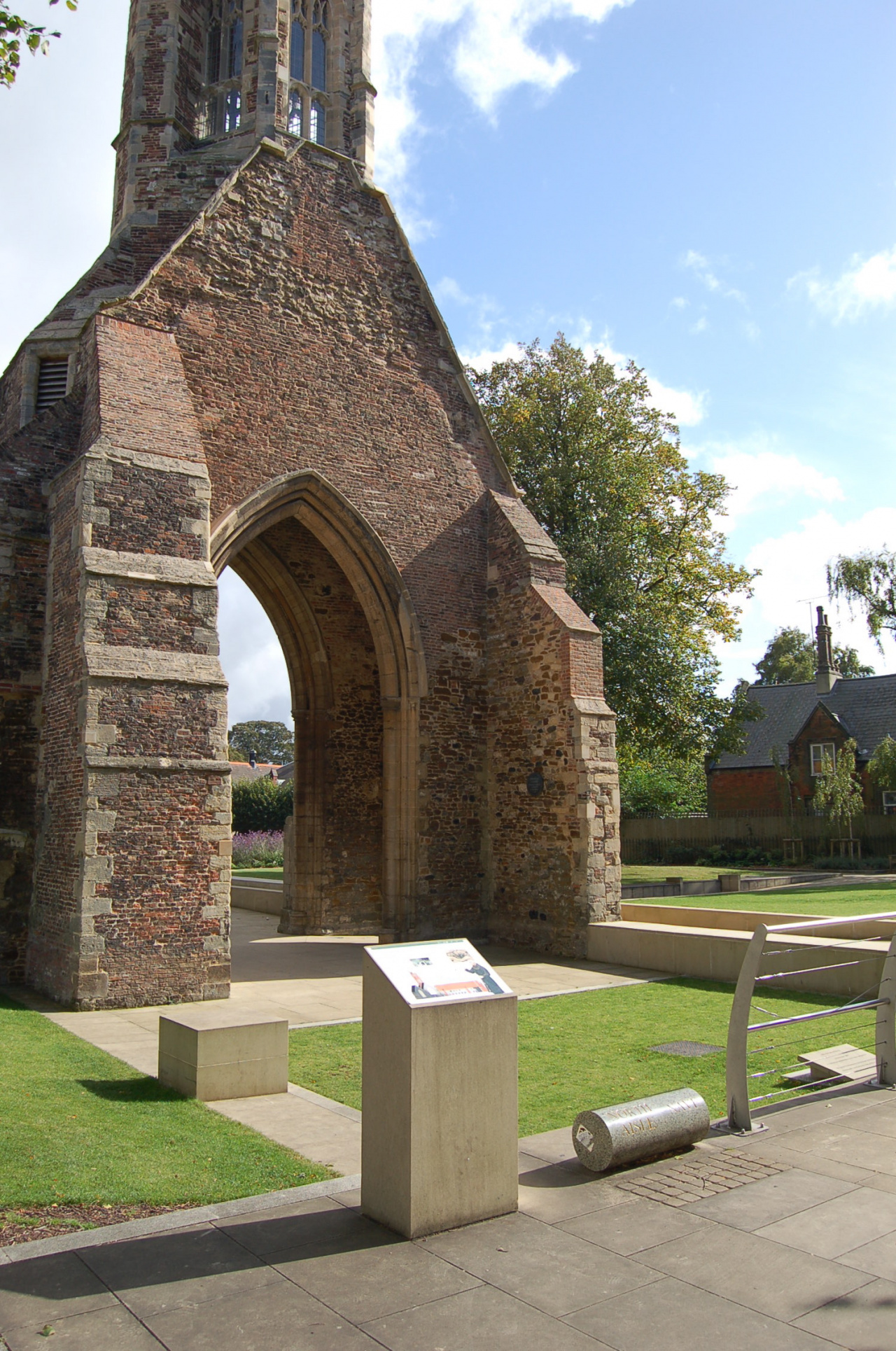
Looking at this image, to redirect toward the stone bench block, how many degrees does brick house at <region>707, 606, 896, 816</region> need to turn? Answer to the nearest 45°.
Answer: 0° — it already faces it

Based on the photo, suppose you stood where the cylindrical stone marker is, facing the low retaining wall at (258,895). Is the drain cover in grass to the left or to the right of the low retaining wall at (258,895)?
right

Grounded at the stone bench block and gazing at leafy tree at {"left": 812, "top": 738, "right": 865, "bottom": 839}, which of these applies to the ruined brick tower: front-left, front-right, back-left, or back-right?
front-left

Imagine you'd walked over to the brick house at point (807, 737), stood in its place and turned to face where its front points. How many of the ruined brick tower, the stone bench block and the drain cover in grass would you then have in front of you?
3

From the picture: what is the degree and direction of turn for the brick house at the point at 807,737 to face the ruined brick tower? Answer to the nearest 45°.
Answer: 0° — it already faces it

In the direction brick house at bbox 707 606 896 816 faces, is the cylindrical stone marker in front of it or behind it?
in front

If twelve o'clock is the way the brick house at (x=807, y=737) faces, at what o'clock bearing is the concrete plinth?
The concrete plinth is roughly at 12 o'clock from the brick house.

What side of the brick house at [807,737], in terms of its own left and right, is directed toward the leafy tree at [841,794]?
front

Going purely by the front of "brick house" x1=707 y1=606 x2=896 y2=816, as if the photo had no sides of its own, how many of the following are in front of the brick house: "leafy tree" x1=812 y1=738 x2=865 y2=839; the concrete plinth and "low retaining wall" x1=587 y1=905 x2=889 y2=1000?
3

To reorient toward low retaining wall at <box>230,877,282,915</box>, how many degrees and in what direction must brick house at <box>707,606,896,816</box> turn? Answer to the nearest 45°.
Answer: approximately 45° to its right

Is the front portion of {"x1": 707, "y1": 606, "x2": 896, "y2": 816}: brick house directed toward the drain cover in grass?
yes

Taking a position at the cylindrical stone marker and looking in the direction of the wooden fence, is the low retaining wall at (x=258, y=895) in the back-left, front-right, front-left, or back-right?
front-left

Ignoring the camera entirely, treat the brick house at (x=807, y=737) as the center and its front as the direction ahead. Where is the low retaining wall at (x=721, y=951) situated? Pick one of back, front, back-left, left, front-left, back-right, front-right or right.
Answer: front

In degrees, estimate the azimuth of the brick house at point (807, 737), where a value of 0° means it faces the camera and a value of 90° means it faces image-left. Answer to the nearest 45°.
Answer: approximately 0°

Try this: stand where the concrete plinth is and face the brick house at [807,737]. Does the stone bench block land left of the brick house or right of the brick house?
left
